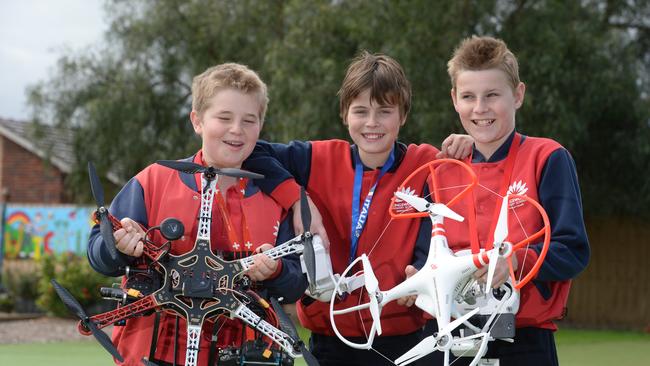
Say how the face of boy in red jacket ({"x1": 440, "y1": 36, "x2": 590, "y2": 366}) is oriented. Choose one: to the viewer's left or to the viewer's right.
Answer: to the viewer's left

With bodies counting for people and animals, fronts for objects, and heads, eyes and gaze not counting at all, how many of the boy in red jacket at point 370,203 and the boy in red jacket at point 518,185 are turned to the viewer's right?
0

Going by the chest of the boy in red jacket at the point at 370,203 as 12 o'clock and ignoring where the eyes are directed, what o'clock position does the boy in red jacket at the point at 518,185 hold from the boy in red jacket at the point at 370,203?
the boy in red jacket at the point at 518,185 is roughly at 10 o'clock from the boy in red jacket at the point at 370,203.

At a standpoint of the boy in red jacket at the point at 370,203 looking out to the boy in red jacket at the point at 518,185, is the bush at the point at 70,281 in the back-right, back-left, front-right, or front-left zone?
back-left

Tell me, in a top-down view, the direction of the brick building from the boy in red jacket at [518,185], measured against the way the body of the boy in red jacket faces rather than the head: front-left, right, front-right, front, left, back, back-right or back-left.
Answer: right

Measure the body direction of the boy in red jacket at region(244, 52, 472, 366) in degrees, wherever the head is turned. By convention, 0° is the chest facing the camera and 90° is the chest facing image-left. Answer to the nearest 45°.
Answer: approximately 0°

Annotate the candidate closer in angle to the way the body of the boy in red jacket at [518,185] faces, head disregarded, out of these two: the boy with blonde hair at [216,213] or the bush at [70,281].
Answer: the boy with blonde hair

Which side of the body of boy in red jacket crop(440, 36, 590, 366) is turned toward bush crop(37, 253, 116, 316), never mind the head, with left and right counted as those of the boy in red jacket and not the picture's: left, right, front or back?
right

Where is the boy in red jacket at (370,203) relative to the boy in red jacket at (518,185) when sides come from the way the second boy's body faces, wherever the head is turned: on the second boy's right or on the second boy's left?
on the second boy's right

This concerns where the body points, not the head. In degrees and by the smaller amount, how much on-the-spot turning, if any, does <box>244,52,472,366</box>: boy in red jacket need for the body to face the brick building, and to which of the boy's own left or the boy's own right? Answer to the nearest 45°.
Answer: approximately 135° to the boy's own right
